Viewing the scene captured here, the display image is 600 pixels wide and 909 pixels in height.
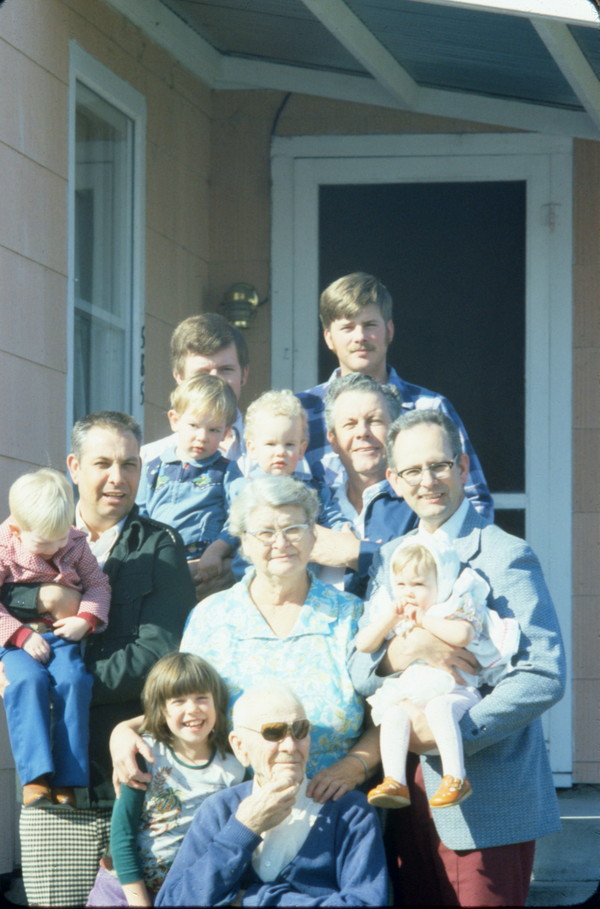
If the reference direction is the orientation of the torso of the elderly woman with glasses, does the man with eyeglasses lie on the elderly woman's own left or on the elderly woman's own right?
on the elderly woman's own left

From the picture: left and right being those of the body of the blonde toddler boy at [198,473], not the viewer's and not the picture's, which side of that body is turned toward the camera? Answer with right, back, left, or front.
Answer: front

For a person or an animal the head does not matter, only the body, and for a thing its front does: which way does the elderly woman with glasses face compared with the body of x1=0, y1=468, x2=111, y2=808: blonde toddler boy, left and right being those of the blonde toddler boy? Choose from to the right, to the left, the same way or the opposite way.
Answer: the same way

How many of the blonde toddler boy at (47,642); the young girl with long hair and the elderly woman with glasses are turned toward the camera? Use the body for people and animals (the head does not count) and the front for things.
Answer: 3

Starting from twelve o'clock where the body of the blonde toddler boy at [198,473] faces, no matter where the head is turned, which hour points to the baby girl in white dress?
The baby girl in white dress is roughly at 11 o'clock from the blonde toddler boy.

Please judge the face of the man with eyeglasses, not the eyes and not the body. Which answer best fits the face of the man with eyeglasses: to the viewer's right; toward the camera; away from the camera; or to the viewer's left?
toward the camera

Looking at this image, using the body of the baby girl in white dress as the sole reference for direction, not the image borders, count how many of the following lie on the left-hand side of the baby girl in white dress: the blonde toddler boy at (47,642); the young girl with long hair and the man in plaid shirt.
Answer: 0

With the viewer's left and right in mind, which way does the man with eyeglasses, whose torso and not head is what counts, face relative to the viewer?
facing the viewer and to the left of the viewer

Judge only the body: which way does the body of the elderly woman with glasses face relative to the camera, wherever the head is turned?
toward the camera

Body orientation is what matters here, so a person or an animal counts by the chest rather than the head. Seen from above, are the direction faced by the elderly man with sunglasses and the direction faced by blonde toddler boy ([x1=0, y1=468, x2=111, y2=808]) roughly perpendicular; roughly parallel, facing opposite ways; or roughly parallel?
roughly parallel

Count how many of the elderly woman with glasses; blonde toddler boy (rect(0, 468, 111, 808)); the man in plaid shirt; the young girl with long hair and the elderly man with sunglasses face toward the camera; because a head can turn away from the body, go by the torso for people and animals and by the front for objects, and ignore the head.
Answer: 5

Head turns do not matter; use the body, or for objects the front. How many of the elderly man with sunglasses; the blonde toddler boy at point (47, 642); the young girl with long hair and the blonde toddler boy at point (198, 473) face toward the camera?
4

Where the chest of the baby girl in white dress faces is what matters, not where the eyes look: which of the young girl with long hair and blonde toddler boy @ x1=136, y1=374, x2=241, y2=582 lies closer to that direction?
the young girl with long hair

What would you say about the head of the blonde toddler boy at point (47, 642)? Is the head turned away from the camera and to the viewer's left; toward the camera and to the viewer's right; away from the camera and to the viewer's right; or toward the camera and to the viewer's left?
toward the camera and to the viewer's right

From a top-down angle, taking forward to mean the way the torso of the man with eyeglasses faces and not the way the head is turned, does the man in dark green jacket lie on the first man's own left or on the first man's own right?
on the first man's own right

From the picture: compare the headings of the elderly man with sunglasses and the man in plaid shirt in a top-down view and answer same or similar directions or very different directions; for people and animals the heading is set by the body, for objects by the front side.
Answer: same or similar directions

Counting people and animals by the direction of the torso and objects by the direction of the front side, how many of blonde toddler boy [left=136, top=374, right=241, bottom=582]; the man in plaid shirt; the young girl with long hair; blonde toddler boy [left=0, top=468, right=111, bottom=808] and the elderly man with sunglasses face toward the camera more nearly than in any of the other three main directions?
5
